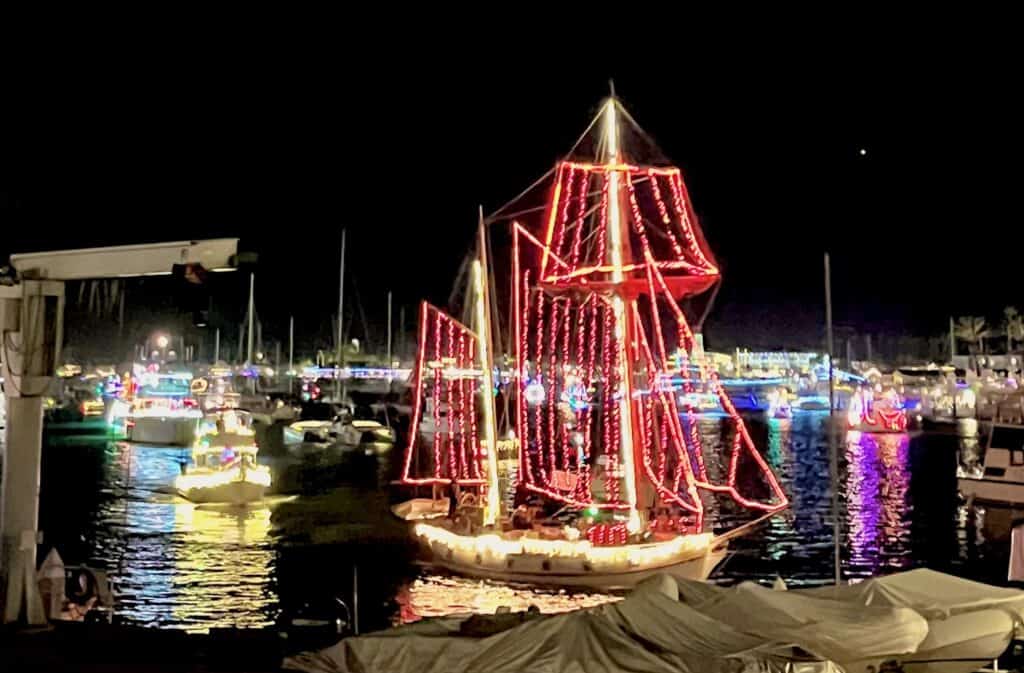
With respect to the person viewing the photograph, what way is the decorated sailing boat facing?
facing the viewer and to the right of the viewer

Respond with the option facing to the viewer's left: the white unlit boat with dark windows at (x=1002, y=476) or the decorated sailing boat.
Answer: the white unlit boat with dark windows

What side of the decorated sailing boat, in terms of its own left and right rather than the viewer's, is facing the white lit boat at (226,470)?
back

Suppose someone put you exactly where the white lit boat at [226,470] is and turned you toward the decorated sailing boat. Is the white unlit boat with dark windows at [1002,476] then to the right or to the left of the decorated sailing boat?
left

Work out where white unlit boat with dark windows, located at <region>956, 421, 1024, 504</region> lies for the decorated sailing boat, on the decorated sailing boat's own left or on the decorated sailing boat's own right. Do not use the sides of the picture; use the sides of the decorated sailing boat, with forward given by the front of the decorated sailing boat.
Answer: on the decorated sailing boat's own left

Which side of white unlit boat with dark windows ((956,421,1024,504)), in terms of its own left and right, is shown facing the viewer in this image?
left

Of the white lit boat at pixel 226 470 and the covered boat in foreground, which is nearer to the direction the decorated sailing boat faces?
the covered boat in foreground

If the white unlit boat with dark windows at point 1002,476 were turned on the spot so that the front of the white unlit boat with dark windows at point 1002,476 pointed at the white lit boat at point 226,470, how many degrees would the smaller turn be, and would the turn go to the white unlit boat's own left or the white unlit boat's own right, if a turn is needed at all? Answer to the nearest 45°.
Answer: approximately 45° to the white unlit boat's own left

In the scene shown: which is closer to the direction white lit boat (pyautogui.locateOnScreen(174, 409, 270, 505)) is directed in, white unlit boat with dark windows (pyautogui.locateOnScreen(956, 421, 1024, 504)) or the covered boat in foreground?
the covered boat in foreground

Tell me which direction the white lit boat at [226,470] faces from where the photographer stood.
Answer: facing the viewer

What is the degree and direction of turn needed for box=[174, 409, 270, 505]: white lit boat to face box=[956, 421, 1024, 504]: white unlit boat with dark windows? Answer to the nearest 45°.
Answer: approximately 90° to its left

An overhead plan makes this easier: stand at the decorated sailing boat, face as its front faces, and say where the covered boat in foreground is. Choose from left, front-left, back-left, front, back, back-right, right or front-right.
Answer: front-right

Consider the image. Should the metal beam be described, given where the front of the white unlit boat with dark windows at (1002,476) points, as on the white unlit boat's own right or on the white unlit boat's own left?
on the white unlit boat's own left
